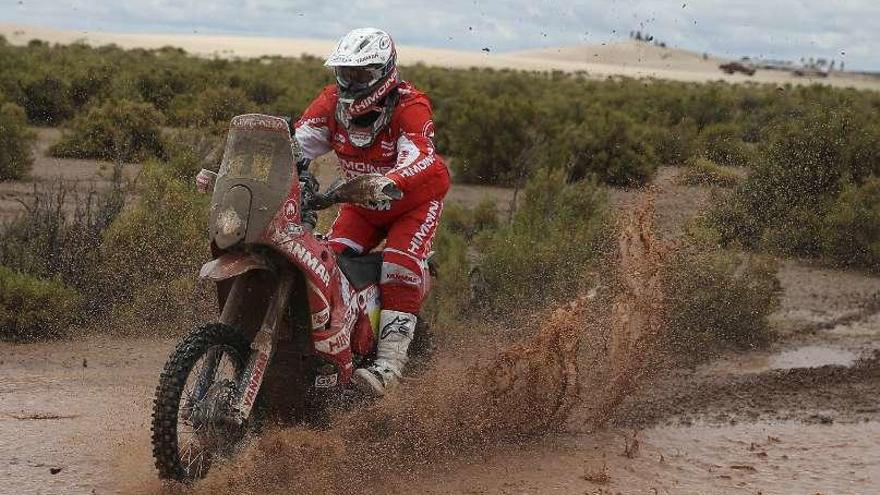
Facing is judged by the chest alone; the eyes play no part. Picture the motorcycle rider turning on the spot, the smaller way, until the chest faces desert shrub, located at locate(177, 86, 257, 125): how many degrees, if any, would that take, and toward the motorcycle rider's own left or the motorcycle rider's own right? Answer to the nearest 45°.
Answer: approximately 135° to the motorcycle rider's own right

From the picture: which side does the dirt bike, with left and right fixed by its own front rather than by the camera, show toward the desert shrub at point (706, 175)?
back

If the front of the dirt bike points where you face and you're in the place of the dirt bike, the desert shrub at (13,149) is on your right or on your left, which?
on your right

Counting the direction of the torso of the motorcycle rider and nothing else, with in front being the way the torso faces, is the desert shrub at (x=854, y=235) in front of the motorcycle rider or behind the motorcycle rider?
behind

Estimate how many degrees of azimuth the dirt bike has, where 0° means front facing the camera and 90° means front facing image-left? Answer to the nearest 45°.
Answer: approximately 45°

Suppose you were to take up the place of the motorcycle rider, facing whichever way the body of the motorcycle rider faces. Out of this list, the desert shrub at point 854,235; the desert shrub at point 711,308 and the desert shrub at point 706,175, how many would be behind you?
3

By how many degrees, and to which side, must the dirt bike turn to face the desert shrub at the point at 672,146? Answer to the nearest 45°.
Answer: approximately 180°

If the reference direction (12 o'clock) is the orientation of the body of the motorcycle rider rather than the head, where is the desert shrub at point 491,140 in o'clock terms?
The desert shrub is roughly at 5 o'clock from the motorcycle rider.

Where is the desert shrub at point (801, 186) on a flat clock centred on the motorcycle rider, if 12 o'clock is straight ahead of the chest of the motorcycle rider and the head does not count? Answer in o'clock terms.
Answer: The desert shrub is roughly at 6 o'clock from the motorcycle rider.

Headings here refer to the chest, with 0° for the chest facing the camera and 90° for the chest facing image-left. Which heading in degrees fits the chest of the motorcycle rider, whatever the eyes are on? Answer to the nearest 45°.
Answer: approximately 45°

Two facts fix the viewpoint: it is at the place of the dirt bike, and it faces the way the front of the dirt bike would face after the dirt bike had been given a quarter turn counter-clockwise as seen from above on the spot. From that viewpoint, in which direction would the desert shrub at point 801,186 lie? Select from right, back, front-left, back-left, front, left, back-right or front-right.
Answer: left

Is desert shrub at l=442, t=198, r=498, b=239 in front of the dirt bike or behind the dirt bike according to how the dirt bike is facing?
behind

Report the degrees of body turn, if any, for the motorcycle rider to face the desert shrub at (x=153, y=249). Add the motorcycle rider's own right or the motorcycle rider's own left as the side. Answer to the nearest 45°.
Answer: approximately 90° to the motorcycle rider's own right

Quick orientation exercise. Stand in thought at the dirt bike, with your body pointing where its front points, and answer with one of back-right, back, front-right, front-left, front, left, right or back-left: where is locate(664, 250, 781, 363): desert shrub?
back

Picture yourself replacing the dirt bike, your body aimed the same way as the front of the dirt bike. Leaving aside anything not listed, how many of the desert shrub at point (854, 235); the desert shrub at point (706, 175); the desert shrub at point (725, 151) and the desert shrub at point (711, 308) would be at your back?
4

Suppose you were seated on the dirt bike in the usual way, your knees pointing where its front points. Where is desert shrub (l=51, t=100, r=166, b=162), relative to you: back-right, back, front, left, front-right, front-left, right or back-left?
back-right

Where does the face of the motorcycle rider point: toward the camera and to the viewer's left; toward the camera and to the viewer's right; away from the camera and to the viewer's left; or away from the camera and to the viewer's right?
toward the camera and to the viewer's left

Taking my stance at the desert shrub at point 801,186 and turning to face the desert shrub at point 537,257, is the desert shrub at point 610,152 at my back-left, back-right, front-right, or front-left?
back-right
